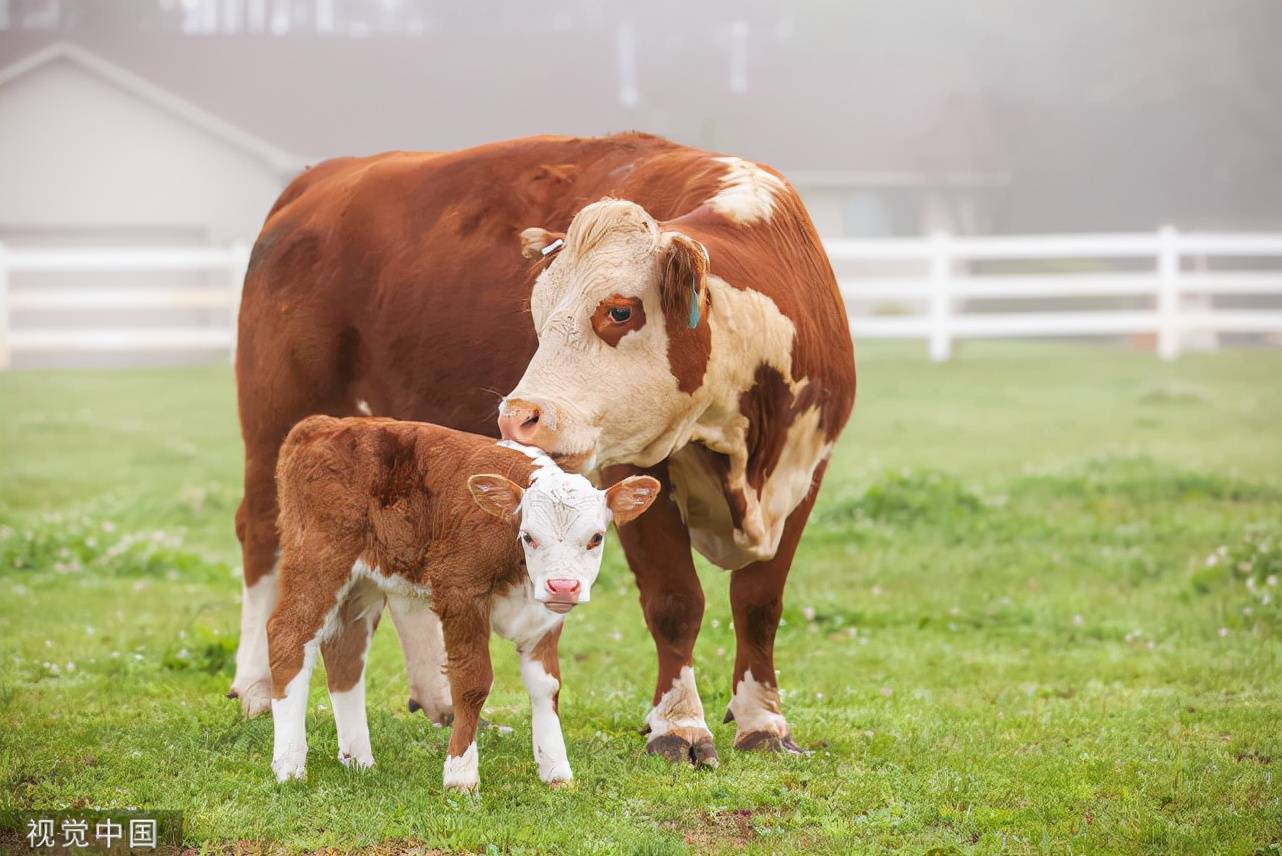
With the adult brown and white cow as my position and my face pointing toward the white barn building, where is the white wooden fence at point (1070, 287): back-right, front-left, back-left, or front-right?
front-right

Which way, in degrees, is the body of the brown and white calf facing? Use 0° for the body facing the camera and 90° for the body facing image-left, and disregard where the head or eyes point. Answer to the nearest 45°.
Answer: approximately 315°

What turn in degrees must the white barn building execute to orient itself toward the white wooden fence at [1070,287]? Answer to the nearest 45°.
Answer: approximately 45° to its left

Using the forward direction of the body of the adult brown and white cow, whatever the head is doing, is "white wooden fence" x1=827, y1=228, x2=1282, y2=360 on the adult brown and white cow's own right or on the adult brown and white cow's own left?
on the adult brown and white cow's own left

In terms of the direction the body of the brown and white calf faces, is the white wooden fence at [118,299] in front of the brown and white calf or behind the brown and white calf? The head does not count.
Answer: behind

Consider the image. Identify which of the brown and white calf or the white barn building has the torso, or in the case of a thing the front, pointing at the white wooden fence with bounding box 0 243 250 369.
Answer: the white barn building

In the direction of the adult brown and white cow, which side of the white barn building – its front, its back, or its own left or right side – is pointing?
front

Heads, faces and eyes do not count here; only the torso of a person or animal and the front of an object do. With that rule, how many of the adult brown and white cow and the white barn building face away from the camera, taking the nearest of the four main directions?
0

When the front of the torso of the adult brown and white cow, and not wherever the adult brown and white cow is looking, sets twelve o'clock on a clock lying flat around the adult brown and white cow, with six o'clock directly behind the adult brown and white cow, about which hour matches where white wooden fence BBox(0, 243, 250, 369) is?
The white wooden fence is roughly at 7 o'clock from the adult brown and white cow.

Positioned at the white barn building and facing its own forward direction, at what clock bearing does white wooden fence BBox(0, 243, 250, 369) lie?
The white wooden fence is roughly at 12 o'clock from the white barn building.

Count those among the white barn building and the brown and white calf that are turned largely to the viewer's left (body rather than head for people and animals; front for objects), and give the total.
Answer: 0

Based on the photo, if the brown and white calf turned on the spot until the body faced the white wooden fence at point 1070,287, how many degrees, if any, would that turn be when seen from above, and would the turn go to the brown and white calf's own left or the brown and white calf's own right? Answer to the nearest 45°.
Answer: approximately 90° to the brown and white calf's own left

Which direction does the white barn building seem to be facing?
toward the camera
